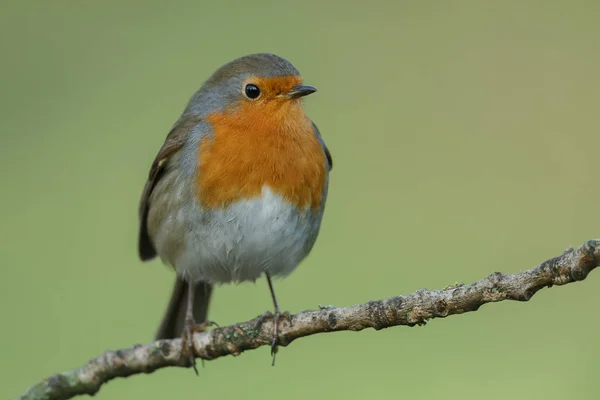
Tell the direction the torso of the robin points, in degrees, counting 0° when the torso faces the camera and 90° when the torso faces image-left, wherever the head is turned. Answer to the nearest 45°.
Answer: approximately 315°
